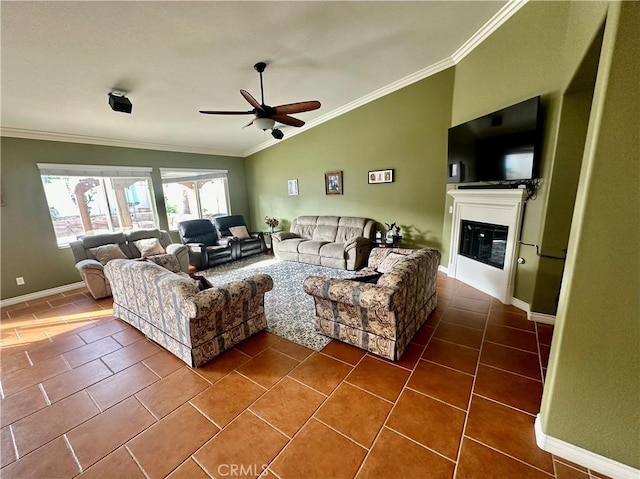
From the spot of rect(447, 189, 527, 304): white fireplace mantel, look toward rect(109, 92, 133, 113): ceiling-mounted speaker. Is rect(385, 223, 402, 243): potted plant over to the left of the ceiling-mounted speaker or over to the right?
right

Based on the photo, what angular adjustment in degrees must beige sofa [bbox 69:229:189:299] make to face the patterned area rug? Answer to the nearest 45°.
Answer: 0° — it already faces it

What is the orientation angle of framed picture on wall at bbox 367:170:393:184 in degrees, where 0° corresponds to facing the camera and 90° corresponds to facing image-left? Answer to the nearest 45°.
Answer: approximately 45°

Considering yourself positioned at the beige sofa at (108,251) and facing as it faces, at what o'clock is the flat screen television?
The flat screen television is roughly at 12 o'clock from the beige sofa.

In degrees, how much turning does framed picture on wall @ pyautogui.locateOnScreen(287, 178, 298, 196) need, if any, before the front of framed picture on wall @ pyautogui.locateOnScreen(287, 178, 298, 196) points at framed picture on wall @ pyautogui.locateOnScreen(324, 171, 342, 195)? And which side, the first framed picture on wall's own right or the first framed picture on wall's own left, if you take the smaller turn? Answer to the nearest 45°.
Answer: approximately 90° to the first framed picture on wall's own left

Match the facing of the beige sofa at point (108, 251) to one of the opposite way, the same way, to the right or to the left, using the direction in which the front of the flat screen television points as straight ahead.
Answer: the opposite way

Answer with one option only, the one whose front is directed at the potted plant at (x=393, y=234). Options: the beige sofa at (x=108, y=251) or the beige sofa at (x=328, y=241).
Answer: the beige sofa at (x=108, y=251)

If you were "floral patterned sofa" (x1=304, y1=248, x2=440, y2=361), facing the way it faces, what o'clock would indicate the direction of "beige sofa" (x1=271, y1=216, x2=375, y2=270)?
The beige sofa is roughly at 1 o'clock from the floral patterned sofa.
